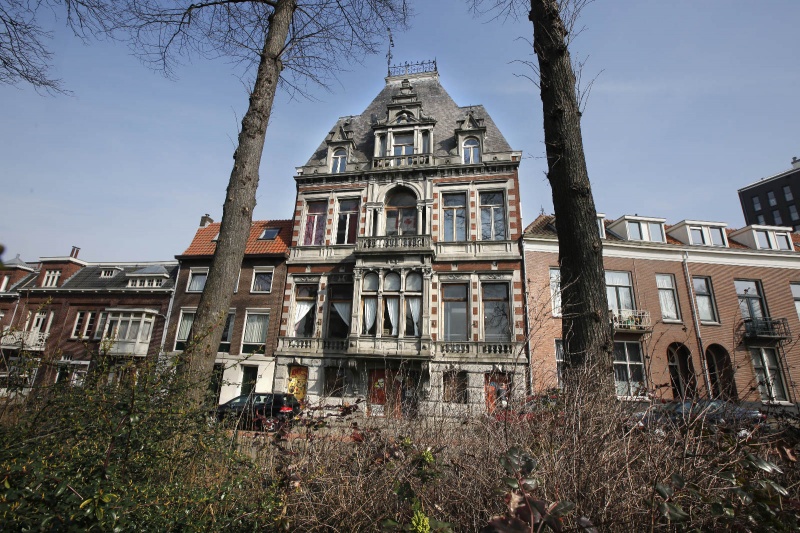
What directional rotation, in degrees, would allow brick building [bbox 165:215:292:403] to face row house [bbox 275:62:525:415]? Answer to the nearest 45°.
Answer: approximately 45° to its left

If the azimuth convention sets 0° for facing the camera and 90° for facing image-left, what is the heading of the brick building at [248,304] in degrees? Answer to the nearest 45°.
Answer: approximately 0°

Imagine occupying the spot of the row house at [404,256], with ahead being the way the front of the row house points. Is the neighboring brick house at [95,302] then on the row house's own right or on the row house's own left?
on the row house's own right

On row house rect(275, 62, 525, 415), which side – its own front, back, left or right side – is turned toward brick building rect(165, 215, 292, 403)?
right

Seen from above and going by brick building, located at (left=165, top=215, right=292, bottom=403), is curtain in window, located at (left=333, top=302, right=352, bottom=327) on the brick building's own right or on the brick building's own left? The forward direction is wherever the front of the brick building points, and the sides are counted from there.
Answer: on the brick building's own left

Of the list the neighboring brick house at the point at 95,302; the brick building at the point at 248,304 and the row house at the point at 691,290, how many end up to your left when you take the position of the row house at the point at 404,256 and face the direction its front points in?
1

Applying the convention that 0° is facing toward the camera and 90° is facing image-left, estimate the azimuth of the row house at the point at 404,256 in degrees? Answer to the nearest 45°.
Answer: approximately 0°

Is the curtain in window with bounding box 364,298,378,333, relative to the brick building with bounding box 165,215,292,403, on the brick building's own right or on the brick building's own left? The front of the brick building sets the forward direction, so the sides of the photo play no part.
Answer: on the brick building's own left

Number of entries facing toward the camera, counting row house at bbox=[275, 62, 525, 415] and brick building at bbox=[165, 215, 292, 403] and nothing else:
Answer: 2
